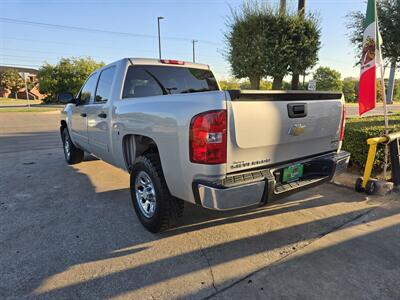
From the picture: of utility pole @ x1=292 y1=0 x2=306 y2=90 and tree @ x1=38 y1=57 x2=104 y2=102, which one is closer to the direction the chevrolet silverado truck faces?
the tree

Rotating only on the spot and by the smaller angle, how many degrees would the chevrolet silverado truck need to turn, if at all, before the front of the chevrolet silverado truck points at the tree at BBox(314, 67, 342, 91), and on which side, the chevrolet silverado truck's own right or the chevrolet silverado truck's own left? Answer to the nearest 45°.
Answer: approximately 90° to the chevrolet silverado truck's own right

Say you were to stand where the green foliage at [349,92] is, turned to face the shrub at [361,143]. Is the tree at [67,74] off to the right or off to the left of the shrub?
right

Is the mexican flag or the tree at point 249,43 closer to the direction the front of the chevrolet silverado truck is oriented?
the tree

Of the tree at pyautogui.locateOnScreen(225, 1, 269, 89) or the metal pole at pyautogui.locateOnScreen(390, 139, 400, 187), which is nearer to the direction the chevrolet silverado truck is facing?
the tree

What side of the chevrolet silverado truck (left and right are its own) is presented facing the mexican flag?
right

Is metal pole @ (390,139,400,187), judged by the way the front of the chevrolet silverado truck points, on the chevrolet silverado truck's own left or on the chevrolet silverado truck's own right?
on the chevrolet silverado truck's own right

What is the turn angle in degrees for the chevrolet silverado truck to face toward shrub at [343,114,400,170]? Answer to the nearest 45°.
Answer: approximately 90° to its right

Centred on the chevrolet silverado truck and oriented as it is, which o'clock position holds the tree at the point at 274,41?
The tree is roughly at 2 o'clock from the chevrolet silverado truck.

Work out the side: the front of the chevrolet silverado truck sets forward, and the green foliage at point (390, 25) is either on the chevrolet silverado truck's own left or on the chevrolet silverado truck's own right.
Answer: on the chevrolet silverado truck's own right

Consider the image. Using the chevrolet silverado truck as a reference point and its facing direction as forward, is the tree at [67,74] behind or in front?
in front

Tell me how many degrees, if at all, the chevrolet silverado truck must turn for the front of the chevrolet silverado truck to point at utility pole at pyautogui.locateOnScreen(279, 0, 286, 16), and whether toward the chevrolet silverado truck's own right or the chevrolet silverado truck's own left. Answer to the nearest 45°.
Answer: approximately 45° to the chevrolet silverado truck's own right

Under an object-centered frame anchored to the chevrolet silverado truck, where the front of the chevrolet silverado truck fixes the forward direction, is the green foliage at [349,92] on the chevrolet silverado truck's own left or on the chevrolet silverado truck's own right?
on the chevrolet silverado truck's own right

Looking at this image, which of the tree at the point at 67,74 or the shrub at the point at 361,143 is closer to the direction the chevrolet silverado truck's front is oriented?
the tree

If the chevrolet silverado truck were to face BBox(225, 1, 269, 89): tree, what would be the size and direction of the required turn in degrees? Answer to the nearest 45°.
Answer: approximately 45° to its right

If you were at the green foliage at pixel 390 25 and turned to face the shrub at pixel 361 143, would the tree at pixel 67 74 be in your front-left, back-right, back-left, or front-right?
back-right

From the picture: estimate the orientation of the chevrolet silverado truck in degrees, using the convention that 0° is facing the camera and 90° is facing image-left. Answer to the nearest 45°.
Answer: approximately 135°
